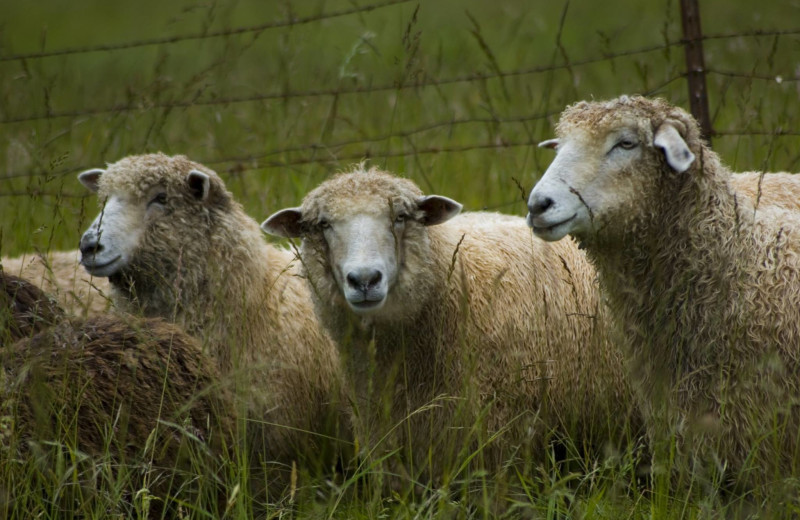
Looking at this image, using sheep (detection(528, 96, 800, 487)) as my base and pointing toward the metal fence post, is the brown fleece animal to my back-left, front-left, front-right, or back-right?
back-left

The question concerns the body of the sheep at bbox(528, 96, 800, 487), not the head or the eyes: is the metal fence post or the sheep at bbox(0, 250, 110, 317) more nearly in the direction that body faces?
the sheep

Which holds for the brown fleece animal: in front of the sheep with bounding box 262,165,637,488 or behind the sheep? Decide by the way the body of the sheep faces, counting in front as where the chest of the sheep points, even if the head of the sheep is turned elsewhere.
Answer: in front

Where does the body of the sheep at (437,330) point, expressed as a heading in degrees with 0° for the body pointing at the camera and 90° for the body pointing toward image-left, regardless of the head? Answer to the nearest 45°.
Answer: approximately 45°

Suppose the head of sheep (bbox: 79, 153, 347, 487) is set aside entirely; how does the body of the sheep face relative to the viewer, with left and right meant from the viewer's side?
facing the viewer and to the left of the viewer

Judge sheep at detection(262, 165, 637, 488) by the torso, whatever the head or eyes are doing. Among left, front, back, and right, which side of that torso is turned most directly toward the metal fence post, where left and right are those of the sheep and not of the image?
back

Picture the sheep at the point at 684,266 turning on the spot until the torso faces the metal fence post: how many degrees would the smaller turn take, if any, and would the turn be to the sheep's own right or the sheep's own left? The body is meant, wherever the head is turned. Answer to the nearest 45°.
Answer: approximately 135° to the sheep's own right

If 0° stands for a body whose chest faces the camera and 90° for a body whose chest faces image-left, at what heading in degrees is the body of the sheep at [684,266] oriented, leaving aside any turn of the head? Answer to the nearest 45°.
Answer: approximately 45°
